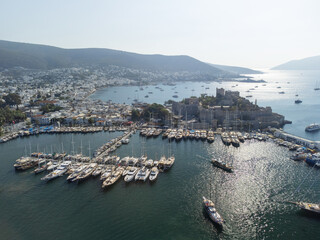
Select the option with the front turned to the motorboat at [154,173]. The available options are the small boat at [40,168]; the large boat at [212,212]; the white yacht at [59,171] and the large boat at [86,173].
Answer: the large boat at [212,212]

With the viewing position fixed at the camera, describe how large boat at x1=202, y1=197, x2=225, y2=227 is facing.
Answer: facing away from the viewer and to the left of the viewer

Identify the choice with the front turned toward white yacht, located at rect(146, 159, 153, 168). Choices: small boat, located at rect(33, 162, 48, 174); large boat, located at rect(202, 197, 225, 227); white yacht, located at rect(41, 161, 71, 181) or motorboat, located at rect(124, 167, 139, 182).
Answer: large boat, located at rect(202, 197, 225, 227)

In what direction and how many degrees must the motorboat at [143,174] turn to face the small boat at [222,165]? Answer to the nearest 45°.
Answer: approximately 135° to its left

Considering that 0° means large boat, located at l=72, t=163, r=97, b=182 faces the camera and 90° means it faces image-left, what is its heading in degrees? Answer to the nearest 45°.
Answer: approximately 45°

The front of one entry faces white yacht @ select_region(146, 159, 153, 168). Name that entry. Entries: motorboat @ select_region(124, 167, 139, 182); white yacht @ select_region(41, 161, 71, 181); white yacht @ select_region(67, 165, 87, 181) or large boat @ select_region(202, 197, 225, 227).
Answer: the large boat

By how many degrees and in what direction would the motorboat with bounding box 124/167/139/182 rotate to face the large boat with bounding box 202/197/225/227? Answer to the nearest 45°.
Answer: approximately 90° to its left

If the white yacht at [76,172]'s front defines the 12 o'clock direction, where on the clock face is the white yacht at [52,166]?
the white yacht at [52,166] is roughly at 3 o'clock from the white yacht at [76,172].

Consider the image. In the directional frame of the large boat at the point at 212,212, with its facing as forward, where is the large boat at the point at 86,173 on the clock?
the large boat at the point at 86,173 is roughly at 11 o'clock from the large boat at the point at 212,212.

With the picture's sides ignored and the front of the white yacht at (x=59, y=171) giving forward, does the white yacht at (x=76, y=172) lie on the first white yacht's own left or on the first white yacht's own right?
on the first white yacht's own left

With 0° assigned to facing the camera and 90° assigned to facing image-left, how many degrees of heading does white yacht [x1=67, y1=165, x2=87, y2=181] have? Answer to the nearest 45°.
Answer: approximately 45°

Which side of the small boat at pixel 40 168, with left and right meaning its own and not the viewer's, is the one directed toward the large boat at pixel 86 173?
left
